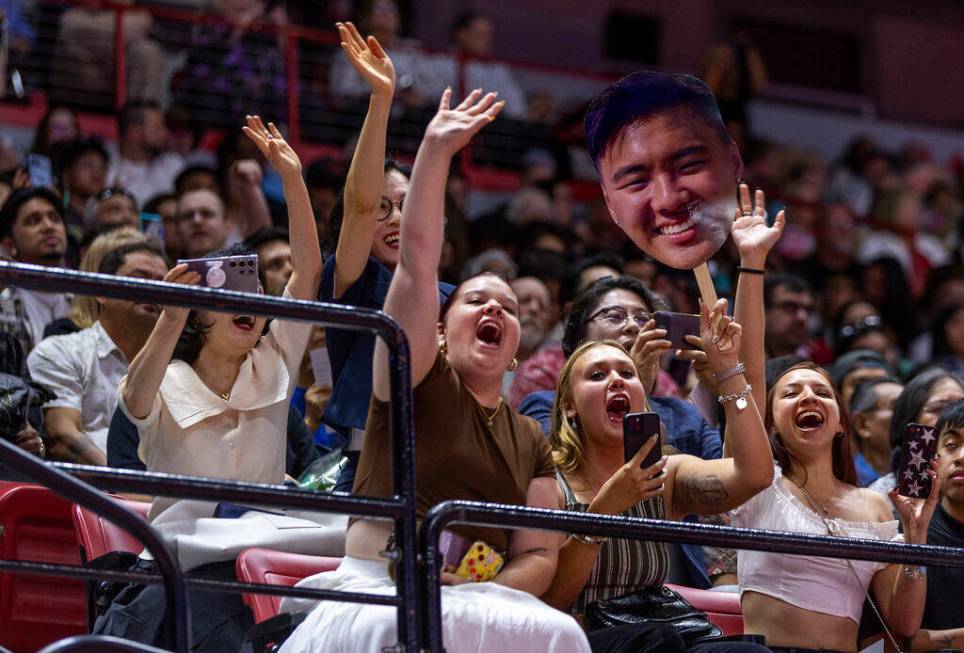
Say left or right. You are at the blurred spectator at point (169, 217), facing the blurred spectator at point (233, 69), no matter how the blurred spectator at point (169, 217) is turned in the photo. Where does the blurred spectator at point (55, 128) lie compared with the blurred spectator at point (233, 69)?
left

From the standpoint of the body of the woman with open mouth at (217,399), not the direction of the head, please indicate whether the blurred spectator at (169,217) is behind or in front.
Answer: behind

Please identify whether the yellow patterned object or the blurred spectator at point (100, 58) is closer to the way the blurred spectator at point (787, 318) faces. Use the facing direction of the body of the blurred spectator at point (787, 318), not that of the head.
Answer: the yellow patterned object

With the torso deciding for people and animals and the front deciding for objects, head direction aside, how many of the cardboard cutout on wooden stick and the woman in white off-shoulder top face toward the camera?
2

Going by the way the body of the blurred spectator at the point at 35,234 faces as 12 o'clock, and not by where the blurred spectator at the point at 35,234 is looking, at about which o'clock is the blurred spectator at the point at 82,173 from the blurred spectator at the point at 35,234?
the blurred spectator at the point at 82,173 is roughly at 8 o'clock from the blurred spectator at the point at 35,234.

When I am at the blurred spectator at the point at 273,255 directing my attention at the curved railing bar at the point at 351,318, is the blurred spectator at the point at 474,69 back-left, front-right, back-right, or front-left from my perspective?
back-left

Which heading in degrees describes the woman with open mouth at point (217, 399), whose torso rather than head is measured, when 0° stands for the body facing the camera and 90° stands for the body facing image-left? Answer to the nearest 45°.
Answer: approximately 315°

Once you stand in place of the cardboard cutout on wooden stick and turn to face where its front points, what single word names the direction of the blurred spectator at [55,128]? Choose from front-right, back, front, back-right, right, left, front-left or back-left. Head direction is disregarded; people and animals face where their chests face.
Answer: back-right
